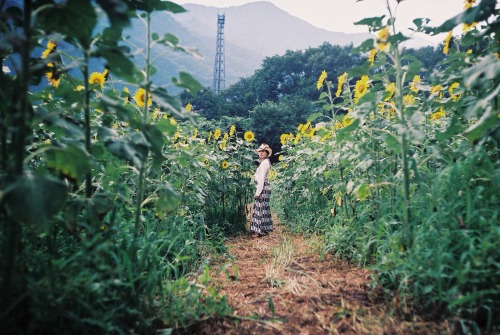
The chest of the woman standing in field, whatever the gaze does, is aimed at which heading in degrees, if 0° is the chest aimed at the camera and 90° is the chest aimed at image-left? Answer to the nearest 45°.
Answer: approximately 90°

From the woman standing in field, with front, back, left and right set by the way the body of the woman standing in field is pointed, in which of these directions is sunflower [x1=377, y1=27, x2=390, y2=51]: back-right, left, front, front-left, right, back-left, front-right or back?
left

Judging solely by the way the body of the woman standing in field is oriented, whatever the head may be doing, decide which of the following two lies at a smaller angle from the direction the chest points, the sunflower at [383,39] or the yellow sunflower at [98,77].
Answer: the yellow sunflower
